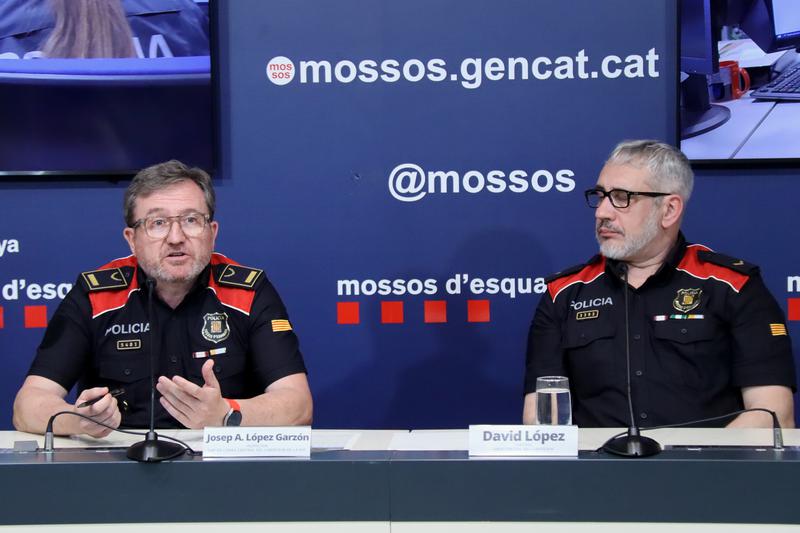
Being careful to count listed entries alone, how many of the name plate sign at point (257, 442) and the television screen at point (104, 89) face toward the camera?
2

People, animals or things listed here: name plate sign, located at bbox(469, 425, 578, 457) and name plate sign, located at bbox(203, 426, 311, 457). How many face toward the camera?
2

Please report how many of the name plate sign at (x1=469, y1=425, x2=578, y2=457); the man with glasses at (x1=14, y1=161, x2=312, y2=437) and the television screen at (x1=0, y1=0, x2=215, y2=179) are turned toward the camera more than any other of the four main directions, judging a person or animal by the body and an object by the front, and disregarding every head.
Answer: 3

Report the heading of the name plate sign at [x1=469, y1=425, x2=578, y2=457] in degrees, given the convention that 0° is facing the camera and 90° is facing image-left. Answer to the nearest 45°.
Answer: approximately 0°

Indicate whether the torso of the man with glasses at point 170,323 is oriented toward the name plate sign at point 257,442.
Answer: yes

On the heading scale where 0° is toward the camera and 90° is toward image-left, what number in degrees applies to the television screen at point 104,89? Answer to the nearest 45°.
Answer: approximately 0°

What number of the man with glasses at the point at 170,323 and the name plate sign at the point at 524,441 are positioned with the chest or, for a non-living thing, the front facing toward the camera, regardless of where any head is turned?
2

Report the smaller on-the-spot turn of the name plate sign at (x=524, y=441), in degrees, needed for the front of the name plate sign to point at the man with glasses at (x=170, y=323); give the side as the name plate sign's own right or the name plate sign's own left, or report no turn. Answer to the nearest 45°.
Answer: approximately 135° to the name plate sign's own right
